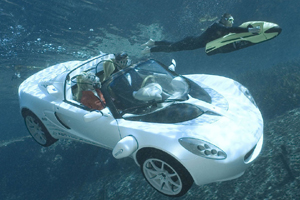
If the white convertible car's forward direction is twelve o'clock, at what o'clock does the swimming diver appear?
The swimming diver is roughly at 8 o'clock from the white convertible car.

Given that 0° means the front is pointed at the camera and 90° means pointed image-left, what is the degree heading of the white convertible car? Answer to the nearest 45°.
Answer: approximately 315°
